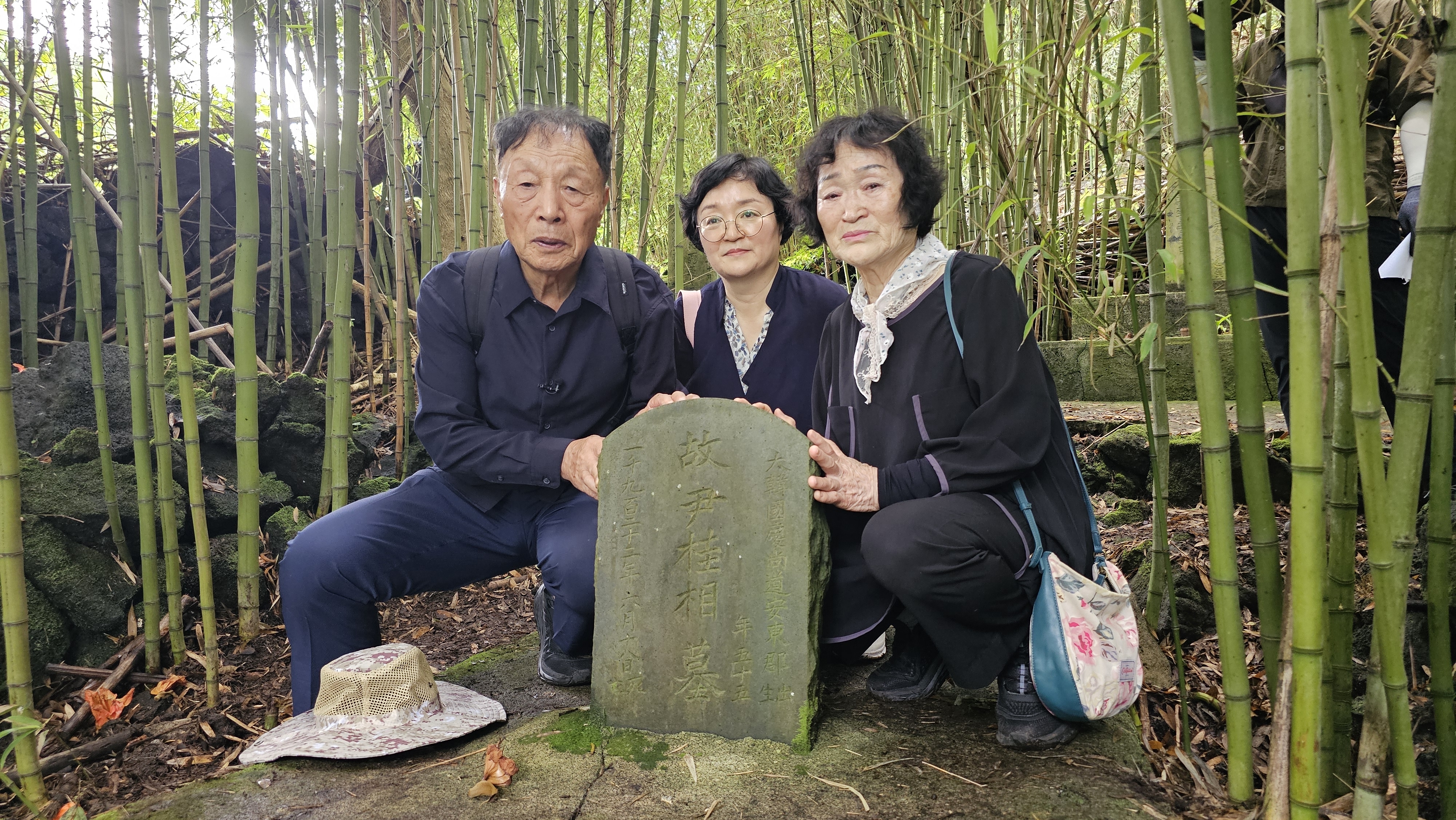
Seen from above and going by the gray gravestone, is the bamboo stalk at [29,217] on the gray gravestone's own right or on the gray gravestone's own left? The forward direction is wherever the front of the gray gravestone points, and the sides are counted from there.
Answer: on the gray gravestone's own right

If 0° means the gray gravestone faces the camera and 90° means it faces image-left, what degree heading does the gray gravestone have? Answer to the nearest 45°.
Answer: approximately 0°

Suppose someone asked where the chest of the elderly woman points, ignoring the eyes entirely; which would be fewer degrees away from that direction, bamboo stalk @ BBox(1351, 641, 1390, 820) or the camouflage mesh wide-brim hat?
the camouflage mesh wide-brim hat

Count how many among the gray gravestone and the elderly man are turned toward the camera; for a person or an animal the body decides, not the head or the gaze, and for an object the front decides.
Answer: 2

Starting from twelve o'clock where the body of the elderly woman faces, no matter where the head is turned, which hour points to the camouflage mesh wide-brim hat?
The camouflage mesh wide-brim hat is roughly at 1 o'clock from the elderly woman.

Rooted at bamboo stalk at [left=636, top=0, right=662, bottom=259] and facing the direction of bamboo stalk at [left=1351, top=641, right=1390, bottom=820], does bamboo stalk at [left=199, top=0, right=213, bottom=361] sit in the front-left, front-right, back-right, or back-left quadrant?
back-right
